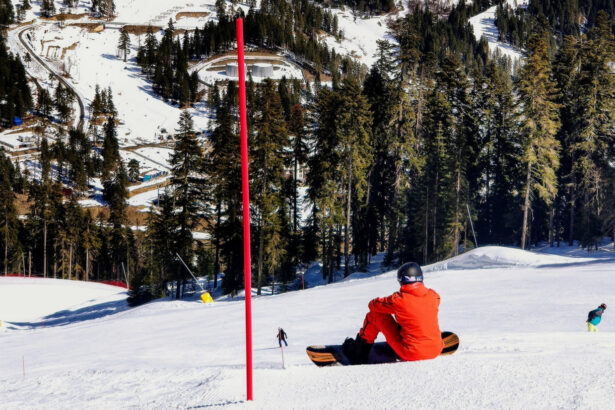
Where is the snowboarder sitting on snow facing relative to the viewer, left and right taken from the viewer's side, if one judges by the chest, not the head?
facing away from the viewer and to the left of the viewer

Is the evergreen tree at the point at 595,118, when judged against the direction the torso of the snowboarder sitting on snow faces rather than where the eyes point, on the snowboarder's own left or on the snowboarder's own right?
on the snowboarder's own right

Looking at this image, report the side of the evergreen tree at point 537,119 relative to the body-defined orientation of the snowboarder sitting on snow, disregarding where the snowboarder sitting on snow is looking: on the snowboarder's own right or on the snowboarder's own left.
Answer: on the snowboarder's own right

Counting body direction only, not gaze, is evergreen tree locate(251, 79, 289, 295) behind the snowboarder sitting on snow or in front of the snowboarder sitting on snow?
in front

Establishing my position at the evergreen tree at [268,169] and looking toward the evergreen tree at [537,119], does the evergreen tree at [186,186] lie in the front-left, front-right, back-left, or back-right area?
back-left

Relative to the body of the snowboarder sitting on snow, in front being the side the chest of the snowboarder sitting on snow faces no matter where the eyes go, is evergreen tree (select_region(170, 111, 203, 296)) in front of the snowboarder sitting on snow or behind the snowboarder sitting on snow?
in front

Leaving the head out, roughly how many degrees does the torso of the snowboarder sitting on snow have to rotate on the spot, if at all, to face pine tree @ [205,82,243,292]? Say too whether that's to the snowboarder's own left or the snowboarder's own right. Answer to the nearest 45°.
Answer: approximately 45° to the snowboarder's own right

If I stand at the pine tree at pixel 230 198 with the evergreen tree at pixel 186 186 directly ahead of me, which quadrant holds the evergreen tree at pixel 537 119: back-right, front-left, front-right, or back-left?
back-right
